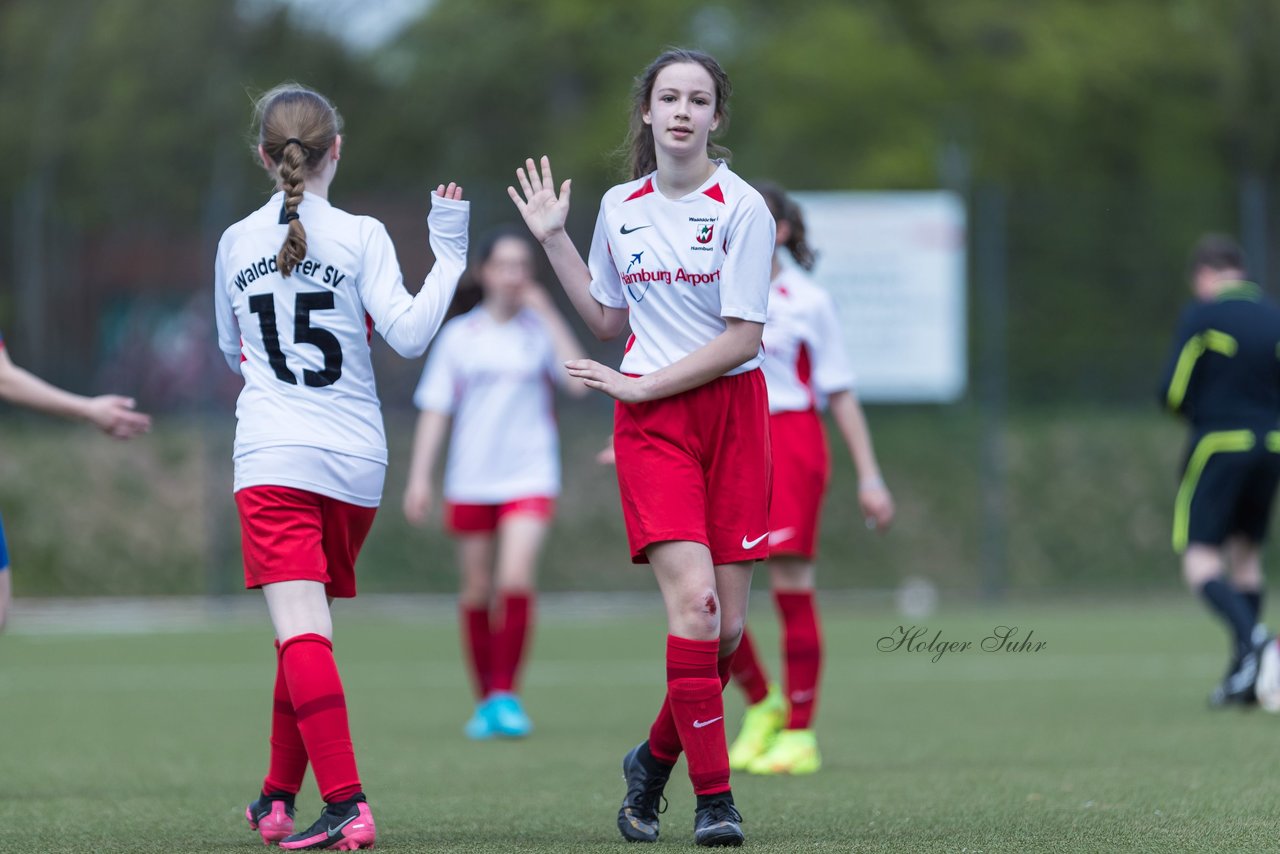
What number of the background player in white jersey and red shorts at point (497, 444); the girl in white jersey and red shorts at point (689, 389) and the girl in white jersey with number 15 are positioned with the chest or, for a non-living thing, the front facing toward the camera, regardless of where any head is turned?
2

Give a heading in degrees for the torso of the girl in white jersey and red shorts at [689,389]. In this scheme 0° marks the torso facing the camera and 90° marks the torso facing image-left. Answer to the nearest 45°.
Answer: approximately 0°

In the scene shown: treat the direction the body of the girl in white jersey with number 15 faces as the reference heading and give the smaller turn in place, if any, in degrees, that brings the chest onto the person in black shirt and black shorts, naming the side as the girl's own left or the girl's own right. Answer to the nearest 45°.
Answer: approximately 45° to the girl's own right

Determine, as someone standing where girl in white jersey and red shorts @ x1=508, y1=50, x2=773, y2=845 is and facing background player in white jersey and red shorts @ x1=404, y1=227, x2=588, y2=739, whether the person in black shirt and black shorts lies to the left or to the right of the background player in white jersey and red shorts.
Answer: right

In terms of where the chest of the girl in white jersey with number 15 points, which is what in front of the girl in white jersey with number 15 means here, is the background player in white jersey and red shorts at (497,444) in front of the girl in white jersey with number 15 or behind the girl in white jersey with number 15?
in front

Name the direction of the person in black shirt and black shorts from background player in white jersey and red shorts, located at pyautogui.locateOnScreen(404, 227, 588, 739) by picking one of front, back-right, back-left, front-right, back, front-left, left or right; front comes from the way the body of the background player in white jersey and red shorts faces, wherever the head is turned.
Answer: left

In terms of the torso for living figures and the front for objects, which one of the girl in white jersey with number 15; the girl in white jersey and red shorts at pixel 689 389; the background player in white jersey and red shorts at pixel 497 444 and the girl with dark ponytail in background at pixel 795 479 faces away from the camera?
the girl in white jersey with number 15

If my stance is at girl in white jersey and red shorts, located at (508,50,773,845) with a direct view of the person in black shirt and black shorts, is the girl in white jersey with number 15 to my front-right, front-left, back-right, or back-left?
back-left

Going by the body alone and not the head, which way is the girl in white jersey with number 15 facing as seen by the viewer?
away from the camera

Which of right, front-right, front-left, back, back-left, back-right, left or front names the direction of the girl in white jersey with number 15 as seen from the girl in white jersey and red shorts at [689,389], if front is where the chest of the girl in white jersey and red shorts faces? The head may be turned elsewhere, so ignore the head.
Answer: right

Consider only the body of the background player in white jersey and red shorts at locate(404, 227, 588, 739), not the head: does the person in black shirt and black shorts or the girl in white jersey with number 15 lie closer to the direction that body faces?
the girl in white jersey with number 15
